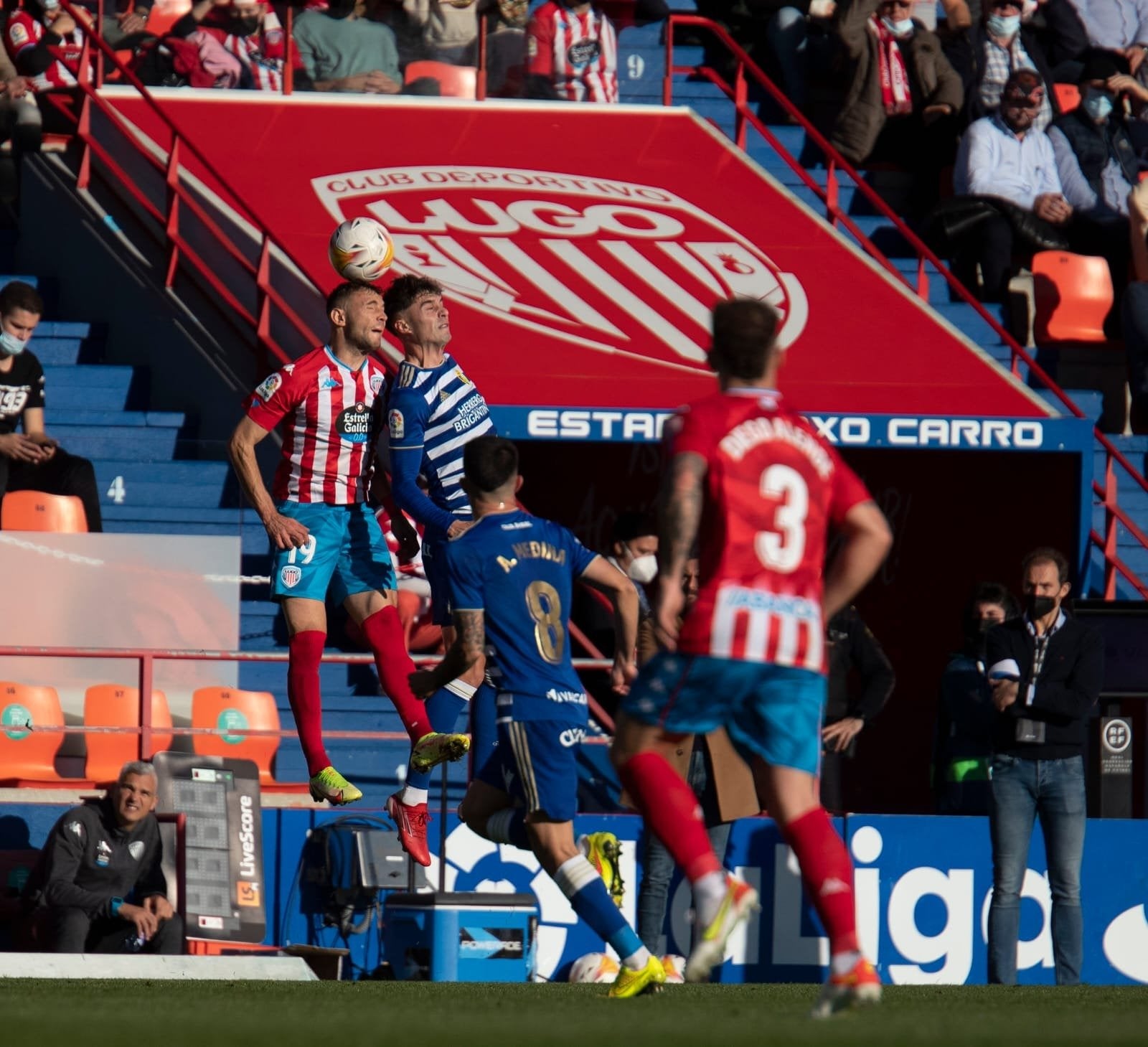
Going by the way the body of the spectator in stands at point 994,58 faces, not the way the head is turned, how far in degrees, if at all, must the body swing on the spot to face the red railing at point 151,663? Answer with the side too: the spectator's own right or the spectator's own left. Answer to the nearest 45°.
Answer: approximately 45° to the spectator's own right

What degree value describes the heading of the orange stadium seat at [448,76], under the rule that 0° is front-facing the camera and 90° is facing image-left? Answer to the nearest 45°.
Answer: approximately 0°

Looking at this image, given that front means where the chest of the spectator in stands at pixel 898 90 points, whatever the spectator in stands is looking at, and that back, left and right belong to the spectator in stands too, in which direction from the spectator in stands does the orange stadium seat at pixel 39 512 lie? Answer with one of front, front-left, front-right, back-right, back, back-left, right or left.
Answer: front-right

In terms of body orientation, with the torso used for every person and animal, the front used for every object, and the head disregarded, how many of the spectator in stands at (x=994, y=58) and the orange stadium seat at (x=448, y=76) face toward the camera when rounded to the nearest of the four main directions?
2

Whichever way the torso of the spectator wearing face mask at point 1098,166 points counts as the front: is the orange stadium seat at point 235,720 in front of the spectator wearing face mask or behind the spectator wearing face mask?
in front

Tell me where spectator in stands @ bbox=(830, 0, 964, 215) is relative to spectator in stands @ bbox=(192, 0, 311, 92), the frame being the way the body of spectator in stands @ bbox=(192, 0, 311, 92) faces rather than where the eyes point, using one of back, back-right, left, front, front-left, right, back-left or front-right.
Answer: left

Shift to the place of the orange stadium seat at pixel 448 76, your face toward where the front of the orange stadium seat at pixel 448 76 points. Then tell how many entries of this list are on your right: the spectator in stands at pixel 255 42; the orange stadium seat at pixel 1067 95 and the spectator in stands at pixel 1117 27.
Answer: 1
